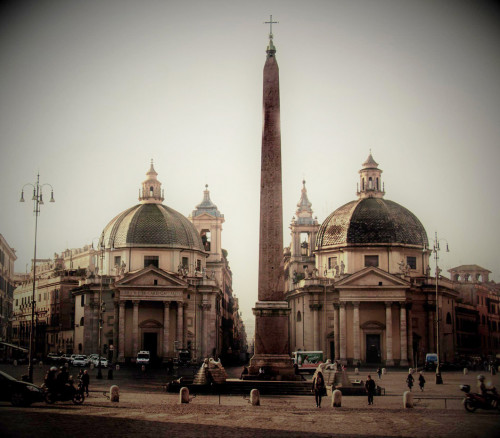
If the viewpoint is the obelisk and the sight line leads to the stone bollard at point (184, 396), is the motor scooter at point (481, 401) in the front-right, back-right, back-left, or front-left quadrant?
front-left

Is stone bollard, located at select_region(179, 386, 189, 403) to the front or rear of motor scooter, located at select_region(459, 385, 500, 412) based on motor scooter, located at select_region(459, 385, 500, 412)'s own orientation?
to the rear

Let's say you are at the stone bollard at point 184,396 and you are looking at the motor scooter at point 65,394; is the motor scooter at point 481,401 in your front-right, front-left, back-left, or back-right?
back-left

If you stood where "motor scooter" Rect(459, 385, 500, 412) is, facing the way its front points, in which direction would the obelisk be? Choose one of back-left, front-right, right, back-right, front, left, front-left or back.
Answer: back-left

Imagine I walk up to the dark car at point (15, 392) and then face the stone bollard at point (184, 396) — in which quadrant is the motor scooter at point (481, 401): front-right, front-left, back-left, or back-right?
front-right

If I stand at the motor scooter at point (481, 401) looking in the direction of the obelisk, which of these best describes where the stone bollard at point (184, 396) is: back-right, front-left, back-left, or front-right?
front-left

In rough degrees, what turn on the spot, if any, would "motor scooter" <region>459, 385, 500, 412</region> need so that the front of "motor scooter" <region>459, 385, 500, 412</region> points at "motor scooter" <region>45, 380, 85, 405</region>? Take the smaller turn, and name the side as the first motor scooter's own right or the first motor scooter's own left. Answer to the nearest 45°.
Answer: approximately 180°
